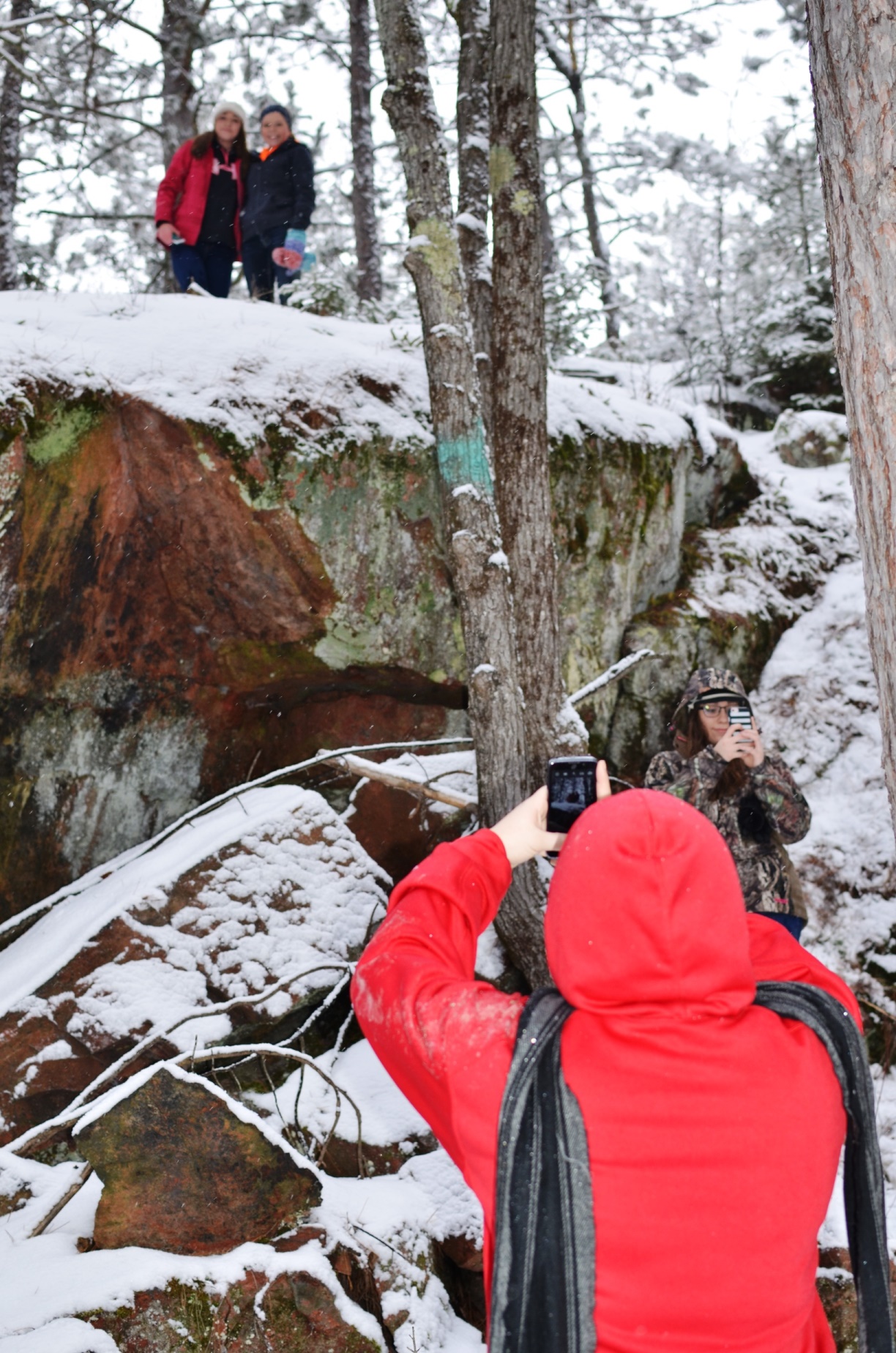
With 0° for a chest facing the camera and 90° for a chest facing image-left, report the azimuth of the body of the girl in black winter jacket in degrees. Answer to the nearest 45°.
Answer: approximately 45°

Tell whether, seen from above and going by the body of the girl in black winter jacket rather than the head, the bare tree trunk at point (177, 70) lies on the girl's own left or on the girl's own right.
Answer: on the girl's own right

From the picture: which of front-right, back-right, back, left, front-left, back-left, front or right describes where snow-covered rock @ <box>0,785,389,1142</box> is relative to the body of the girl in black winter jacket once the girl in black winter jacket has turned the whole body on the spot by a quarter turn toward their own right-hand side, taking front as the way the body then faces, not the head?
back-left

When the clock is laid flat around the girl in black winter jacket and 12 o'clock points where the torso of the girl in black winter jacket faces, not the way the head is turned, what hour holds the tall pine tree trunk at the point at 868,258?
The tall pine tree trunk is roughly at 10 o'clock from the girl in black winter jacket.
